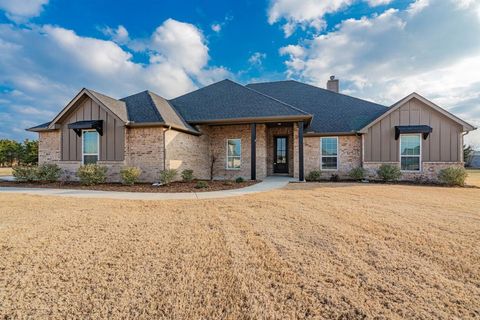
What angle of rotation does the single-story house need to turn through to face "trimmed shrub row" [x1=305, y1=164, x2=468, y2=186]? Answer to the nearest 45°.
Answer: approximately 90° to its left

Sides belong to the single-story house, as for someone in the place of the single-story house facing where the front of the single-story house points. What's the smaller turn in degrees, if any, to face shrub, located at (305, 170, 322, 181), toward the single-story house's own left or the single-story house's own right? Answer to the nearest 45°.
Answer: approximately 90° to the single-story house's own left

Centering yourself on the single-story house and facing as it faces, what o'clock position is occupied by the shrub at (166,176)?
The shrub is roughly at 2 o'clock from the single-story house.

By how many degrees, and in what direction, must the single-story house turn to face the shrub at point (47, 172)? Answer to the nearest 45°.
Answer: approximately 90° to its right

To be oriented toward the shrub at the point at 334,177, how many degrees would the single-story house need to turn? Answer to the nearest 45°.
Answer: approximately 90° to its left

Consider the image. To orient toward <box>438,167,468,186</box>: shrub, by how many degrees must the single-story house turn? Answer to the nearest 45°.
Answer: approximately 90° to its left

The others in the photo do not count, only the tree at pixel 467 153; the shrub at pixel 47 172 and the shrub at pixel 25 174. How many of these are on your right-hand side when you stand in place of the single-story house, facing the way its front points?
2

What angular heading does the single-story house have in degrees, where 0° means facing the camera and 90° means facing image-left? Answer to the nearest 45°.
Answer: approximately 0°
